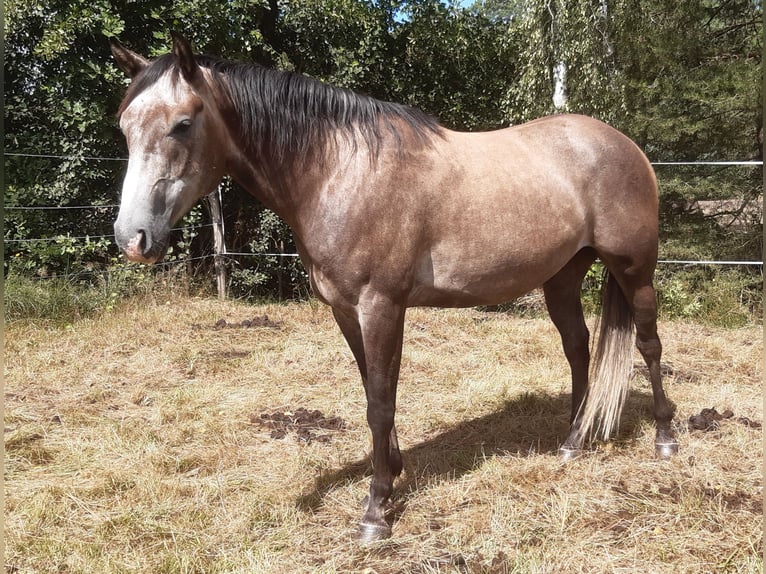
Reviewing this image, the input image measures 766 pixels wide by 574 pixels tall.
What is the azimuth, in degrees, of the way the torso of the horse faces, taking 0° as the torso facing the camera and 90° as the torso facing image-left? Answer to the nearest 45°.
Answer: approximately 45°

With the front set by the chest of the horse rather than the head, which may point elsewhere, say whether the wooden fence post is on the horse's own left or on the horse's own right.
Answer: on the horse's own right

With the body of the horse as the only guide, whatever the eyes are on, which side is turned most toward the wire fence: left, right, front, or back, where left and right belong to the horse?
right
